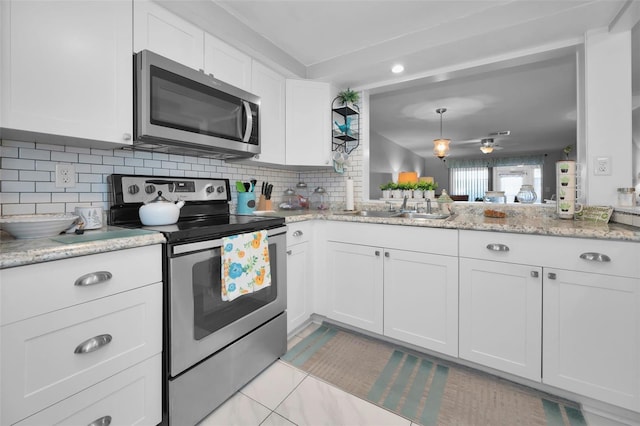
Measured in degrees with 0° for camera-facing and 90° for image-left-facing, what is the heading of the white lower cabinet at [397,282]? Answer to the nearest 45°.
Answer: approximately 45°

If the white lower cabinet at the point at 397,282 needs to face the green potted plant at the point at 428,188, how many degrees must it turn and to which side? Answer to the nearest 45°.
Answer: approximately 135° to its right

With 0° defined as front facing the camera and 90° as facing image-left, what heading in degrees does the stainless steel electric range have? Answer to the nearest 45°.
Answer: approximately 315°

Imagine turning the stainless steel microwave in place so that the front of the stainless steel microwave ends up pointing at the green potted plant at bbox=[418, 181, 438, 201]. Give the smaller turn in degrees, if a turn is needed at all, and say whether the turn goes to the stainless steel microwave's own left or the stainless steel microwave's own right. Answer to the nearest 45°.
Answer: approximately 45° to the stainless steel microwave's own left

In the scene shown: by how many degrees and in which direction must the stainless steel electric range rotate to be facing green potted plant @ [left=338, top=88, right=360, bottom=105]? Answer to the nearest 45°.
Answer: approximately 90° to its left

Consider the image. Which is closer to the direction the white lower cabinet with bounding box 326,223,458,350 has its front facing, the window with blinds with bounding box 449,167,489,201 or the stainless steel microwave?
the stainless steel microwave
